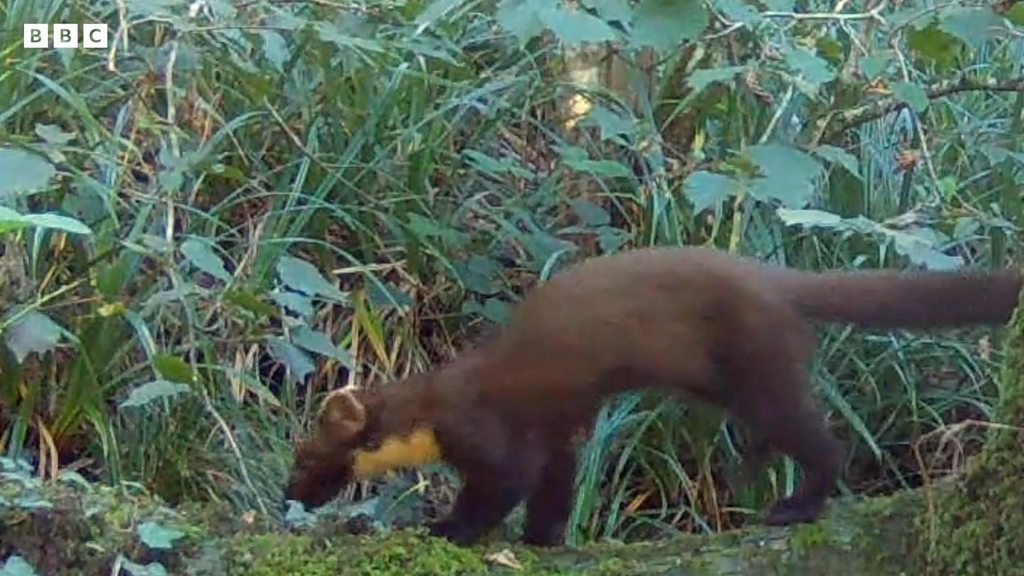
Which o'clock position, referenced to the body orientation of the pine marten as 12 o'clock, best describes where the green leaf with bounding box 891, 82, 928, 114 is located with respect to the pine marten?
The green leaf is roughly at 5 o'clock from the pine marten.

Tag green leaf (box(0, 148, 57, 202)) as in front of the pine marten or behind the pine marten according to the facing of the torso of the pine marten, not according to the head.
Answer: in front

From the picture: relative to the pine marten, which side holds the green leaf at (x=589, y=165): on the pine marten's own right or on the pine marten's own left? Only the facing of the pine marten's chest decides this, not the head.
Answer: on the pine marten's own right

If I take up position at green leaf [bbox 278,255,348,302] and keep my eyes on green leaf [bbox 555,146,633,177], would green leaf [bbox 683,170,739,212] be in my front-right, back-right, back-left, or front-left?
front-right

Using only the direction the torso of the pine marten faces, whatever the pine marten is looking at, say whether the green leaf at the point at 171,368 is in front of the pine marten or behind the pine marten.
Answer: in front

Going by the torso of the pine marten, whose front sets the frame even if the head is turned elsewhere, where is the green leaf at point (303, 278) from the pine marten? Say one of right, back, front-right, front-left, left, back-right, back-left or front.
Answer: front

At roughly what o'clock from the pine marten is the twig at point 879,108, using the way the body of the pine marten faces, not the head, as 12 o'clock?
The twig is roughly at 4 o'clock from the pine marten.

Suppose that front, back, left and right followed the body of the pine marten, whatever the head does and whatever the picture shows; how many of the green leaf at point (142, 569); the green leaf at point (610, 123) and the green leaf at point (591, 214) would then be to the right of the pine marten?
2

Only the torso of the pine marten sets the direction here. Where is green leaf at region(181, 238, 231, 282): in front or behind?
in front

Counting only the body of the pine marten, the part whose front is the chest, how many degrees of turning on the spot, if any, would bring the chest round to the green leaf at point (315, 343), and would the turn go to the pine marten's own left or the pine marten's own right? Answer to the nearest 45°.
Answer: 0° — it already faces it

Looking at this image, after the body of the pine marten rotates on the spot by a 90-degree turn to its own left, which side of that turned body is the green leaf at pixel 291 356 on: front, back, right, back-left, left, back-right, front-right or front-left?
right

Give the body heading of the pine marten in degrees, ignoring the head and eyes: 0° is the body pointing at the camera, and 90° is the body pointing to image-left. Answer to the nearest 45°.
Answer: approximately 90°

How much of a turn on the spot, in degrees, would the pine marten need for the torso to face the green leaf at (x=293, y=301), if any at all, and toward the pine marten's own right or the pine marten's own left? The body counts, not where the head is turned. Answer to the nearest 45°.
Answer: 0° — it already faces it

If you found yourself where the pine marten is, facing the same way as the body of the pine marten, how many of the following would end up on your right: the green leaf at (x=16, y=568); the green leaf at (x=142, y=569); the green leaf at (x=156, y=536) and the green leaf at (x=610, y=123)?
1

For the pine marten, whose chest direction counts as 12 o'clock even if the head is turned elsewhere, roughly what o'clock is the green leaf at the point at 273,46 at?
The green leaf is roughly at 1 o'clock from the pine marten.

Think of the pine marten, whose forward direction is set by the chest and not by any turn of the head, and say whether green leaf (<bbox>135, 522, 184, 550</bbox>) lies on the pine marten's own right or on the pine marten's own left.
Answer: on the pine marten's own left
